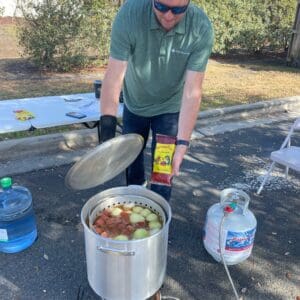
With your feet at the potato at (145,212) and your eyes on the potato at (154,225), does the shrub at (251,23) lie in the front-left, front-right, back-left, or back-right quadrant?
back-left

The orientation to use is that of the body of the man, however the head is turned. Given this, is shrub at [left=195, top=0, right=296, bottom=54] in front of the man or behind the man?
behind

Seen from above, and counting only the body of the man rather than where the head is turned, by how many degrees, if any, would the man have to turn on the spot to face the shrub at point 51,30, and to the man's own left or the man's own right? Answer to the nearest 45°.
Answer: approximately 135° to the man's own right

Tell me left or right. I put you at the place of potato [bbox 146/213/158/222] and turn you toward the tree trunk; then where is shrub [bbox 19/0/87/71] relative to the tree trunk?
left

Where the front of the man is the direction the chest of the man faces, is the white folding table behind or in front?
behind

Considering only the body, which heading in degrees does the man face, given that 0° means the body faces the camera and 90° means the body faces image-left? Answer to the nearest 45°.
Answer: approximately 0°
